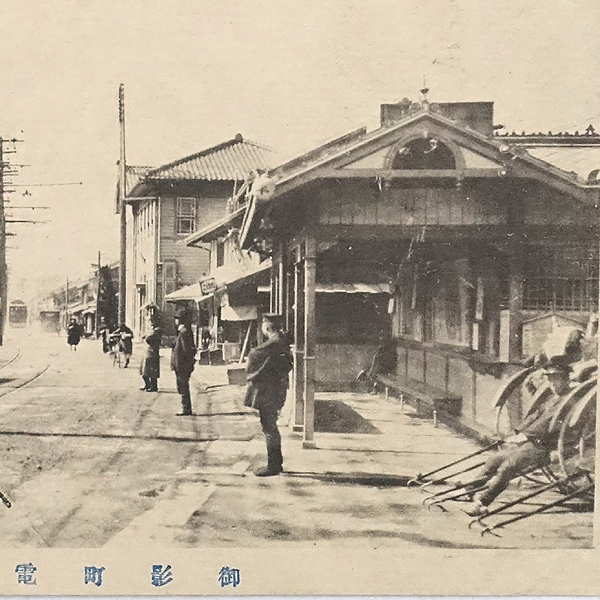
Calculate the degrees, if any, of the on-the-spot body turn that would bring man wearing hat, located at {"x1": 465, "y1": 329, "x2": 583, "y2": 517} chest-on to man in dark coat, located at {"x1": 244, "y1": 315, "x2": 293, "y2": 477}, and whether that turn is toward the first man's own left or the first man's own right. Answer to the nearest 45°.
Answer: approximately 45° to the first man's own right

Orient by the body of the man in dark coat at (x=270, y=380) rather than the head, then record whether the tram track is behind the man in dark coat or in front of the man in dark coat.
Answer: in front

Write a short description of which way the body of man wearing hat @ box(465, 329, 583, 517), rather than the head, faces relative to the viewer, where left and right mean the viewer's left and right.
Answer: facing the viewer and to the left of the viewer

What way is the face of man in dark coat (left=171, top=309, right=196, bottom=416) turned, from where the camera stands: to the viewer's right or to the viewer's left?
to the viewer's left

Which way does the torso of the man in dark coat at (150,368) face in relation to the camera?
to the viewer's left

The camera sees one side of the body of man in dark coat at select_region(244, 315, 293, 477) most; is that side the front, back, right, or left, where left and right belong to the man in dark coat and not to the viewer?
left

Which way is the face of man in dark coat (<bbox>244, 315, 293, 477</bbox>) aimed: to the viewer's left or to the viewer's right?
to the viewer's left

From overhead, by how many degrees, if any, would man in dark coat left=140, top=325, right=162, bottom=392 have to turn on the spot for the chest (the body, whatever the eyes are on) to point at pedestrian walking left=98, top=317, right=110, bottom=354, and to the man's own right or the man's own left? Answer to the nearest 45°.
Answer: approximately 90° to the man's own right

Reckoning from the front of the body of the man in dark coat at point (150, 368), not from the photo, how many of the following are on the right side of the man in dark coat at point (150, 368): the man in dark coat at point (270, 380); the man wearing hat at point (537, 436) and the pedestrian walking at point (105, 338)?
1

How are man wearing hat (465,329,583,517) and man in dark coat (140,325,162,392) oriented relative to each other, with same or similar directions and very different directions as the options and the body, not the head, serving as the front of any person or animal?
same or similar directions
